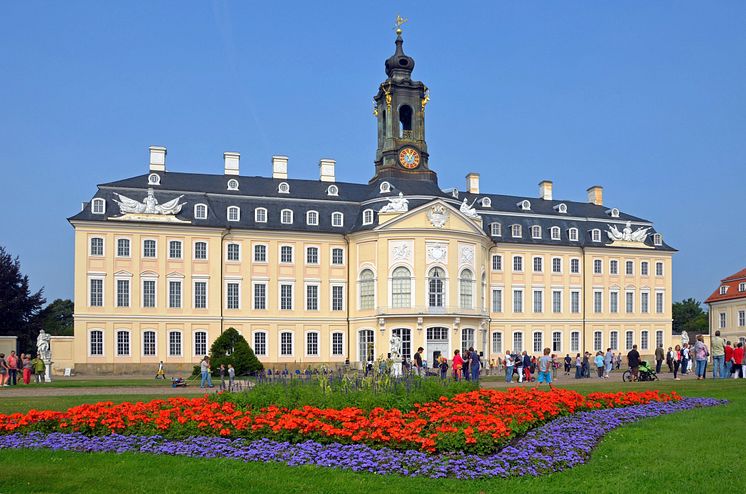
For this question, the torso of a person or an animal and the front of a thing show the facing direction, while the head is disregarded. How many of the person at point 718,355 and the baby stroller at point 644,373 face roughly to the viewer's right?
1

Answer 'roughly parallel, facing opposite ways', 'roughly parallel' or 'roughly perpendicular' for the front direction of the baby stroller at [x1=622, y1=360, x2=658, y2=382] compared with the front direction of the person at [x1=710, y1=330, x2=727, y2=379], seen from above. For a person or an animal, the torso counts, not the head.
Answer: roughly perpendicular

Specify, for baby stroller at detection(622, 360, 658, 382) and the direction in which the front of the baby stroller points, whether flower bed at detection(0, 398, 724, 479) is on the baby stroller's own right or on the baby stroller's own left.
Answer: on the baby stroller's own right

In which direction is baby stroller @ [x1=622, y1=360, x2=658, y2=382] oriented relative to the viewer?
to the viewer's right

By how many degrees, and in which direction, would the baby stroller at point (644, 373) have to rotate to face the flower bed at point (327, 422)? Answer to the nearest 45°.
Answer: approximately 90° to its right
